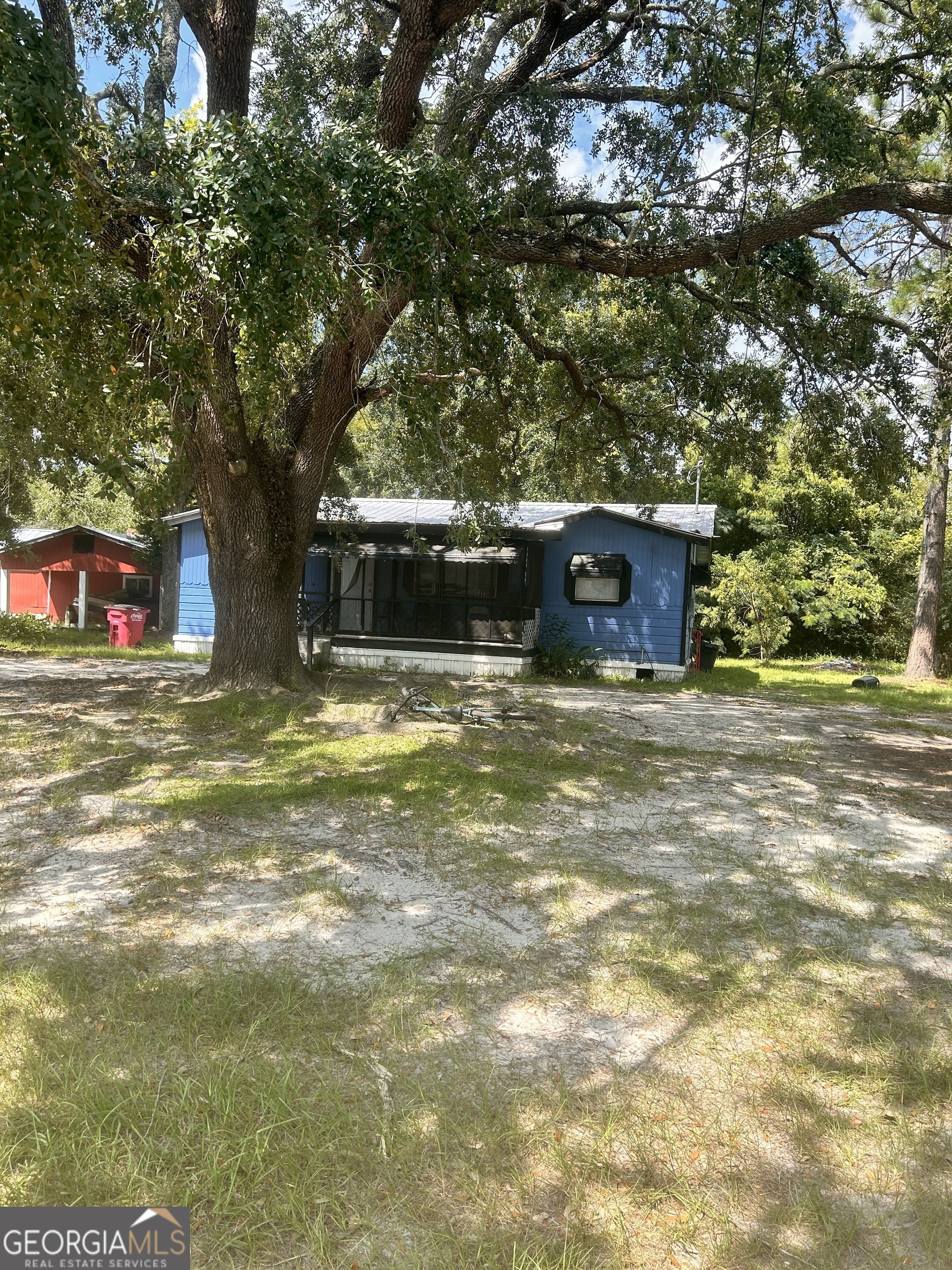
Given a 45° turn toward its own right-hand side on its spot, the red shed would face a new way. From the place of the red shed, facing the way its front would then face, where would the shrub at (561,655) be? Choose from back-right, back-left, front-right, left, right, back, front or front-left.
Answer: left

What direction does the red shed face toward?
toward the camera

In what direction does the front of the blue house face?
toward the camera

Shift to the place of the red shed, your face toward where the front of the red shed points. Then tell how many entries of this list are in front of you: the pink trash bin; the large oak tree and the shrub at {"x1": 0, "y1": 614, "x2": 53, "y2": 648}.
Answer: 3

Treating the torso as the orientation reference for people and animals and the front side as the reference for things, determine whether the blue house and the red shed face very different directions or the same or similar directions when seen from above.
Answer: same or similar directions

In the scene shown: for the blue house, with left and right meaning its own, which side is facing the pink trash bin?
right

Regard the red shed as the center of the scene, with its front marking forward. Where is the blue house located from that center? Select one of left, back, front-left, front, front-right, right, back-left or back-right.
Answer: front-left

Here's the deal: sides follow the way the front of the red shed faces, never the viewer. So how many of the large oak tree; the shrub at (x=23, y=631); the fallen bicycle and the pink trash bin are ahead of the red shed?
4

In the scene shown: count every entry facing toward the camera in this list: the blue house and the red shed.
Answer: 2

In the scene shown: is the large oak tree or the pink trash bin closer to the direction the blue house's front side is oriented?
the large oak tree

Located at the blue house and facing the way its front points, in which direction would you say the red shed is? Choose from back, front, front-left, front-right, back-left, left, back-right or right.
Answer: back-right

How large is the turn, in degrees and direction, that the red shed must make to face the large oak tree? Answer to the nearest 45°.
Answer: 0° — it already faces it

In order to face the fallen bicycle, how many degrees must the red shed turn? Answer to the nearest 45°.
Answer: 0° — it already faces it
